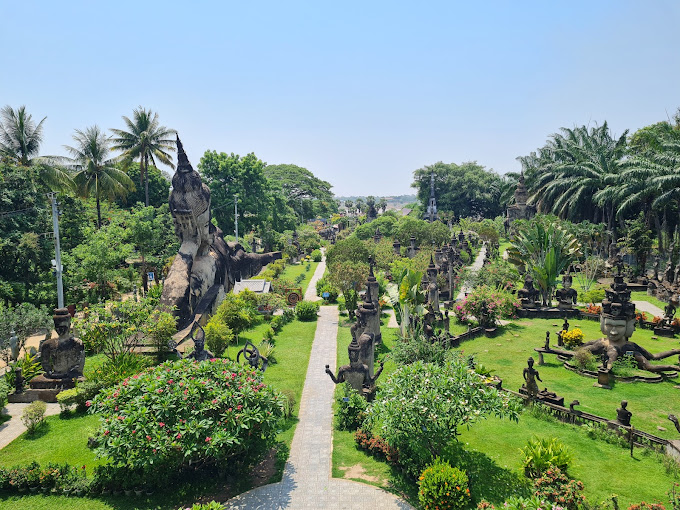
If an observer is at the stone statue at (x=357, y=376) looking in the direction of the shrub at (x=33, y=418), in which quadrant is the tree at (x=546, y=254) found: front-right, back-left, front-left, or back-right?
back-right

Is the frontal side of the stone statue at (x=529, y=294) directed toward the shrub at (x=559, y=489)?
yes

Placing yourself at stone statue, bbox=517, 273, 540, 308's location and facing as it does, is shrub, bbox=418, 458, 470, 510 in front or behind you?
in front

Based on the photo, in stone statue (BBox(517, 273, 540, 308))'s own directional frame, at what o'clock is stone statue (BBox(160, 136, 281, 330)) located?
stone statue (BBox(160, 136, 281, 330)) is roughly at 2 o'clock from stone statue (BBox(517, 273, 540, 308)).

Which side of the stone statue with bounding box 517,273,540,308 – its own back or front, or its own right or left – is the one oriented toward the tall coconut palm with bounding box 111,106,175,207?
right

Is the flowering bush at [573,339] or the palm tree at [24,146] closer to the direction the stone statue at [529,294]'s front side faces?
the flowering bush

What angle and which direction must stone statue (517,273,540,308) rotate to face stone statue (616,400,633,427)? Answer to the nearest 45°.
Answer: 0° — it already faces it

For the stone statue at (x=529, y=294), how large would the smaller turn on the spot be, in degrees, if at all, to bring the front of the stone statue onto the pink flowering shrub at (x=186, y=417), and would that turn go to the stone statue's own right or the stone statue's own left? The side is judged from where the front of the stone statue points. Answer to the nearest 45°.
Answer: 0° — it already faces it

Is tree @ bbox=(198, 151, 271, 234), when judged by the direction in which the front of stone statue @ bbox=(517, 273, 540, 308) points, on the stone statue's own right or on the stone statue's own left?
on the stone statue's own right

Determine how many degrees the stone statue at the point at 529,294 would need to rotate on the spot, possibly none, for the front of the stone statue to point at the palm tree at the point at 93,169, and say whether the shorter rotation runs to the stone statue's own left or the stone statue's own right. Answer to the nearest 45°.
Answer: approximately 90° to the stone statue's own right

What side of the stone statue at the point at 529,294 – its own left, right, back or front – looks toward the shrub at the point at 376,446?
front

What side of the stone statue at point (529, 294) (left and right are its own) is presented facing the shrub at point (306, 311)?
right

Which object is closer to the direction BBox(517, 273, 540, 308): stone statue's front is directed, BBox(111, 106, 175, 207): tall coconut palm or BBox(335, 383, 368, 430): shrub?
the shrub

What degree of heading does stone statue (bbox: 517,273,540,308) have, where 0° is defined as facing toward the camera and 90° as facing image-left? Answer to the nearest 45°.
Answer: approximately 0°

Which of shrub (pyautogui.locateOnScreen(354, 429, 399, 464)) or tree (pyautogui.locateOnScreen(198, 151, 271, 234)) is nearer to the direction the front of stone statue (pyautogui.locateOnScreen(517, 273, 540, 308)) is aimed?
the shrub

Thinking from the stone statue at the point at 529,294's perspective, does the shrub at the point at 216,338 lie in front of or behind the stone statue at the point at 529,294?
in front

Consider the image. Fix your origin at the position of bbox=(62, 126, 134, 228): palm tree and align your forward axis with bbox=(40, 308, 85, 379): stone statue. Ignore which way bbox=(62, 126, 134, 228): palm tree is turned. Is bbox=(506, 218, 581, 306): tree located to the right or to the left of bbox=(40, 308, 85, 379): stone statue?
left
